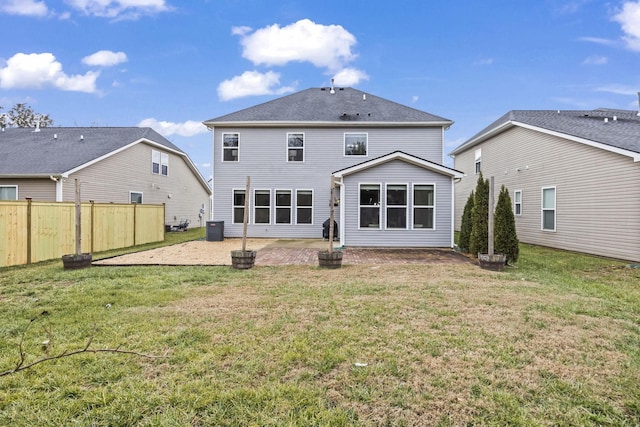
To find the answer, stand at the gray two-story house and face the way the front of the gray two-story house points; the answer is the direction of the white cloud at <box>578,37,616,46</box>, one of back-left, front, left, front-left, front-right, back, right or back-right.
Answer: right

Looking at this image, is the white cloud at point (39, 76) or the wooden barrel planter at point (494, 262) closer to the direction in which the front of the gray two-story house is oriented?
the white cloud

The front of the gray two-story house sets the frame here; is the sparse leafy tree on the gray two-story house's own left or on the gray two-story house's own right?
on the gray two-story house's own left

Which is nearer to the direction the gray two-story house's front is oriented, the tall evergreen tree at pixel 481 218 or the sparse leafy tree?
the sparse leafy tree

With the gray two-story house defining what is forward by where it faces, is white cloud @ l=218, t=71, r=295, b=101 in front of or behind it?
in front

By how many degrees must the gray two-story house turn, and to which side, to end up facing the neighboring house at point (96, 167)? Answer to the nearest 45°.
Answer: approximately 90° to its left

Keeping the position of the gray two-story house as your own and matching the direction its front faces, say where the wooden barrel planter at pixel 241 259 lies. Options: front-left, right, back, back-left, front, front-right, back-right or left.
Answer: back

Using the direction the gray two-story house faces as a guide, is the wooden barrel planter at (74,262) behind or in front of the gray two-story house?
behind

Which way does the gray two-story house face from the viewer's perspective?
away from the camera

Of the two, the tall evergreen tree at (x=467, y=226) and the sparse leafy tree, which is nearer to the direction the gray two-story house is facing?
the sparse leafy tree

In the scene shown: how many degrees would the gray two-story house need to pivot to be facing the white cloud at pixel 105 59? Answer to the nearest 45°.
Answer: approximately 45° to its left

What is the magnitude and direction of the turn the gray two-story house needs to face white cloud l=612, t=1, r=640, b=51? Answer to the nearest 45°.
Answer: approximately 90° to its right
